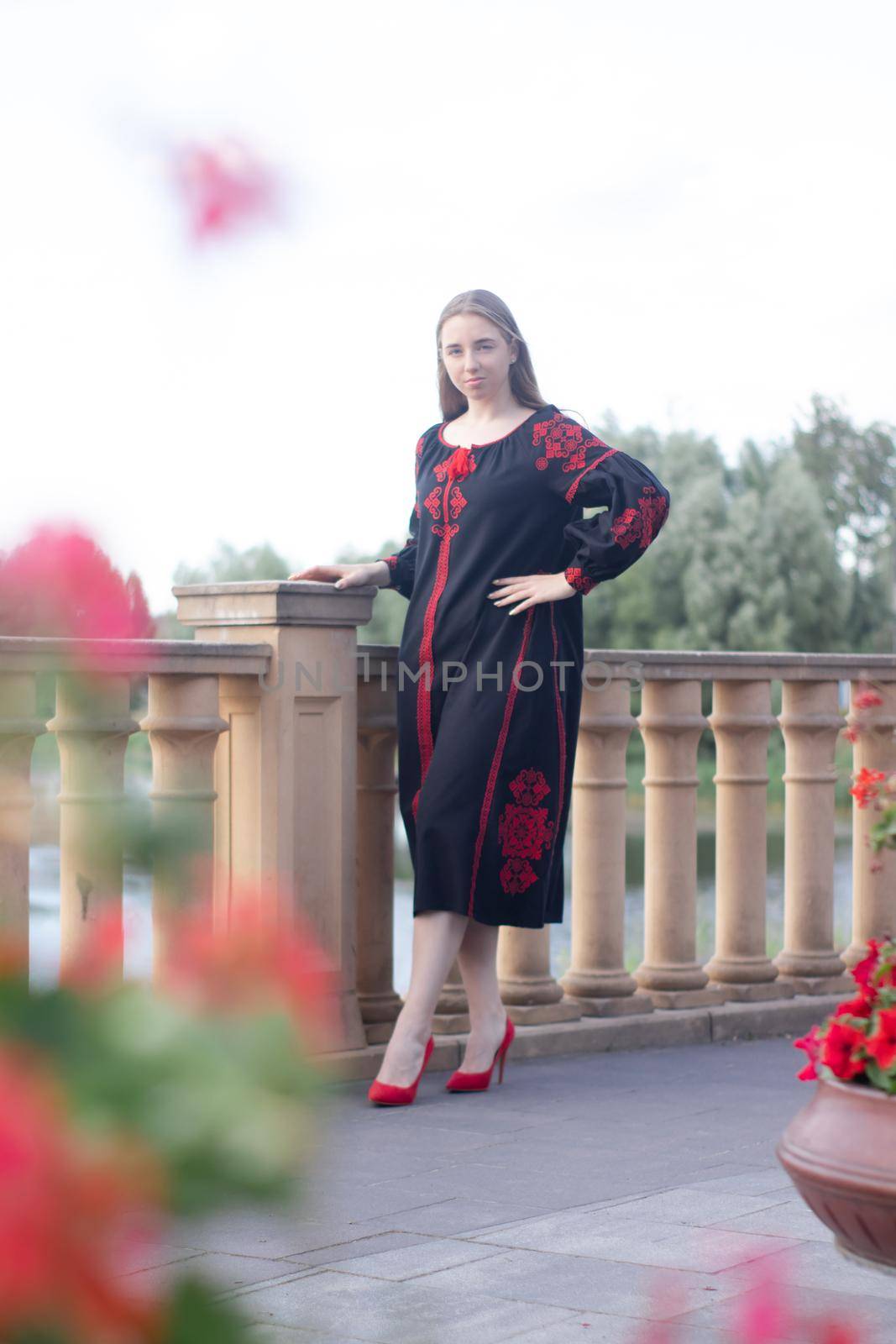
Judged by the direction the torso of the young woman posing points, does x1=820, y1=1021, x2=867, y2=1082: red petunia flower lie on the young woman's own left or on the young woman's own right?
on the young woman's own left

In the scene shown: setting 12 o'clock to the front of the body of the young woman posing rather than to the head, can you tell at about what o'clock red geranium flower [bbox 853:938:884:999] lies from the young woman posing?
The red geranium flower is roughly at 10 o'clock from the young woman posing.

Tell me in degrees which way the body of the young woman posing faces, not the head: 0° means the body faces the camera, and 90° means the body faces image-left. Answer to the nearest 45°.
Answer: approximately 45°

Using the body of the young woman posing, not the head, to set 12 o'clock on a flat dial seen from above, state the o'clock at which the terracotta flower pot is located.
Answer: The terracotta flower pot is roughly at 10 o'clock from the young woman posing.

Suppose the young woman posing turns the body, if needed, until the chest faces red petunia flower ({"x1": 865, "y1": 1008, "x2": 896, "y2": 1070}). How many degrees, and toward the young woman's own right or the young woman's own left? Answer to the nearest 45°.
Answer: approximately 45° to the young woman's own left

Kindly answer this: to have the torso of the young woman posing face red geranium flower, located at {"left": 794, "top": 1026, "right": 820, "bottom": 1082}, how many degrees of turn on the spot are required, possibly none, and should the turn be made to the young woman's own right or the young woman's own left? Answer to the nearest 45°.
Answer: approximately 45° to the young woman's own left
